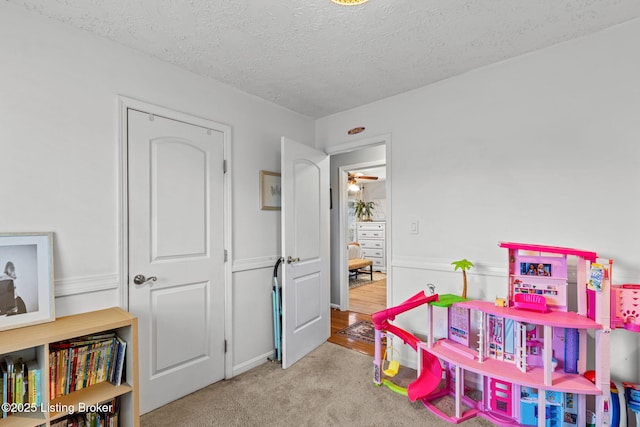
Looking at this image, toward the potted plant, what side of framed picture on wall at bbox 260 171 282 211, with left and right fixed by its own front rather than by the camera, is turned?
left

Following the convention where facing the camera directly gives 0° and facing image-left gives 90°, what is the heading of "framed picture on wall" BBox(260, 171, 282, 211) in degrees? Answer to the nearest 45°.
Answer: approximately 315°

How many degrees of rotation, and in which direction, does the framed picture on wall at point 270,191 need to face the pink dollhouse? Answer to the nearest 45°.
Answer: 0° — it already faces it

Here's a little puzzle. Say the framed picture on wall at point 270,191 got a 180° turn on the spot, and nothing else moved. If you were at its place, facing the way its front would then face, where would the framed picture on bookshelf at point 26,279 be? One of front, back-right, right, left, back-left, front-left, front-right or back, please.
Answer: left

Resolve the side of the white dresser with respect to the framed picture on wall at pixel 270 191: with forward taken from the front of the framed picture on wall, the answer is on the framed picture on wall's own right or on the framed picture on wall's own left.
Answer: on the framed picture on wall's own left

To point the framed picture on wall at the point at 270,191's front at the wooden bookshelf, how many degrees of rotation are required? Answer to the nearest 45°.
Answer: approximately 90° to its right
